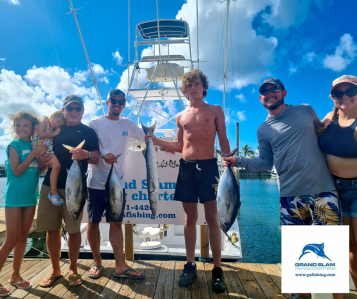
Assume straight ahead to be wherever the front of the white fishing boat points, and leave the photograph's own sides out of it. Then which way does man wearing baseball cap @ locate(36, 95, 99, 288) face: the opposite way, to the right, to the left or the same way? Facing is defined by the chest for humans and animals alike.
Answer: the opposite way

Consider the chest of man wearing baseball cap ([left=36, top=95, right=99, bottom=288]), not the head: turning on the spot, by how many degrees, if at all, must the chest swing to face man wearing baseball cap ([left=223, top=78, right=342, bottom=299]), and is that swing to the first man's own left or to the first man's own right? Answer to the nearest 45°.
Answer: approximately 45° to the first man's own left

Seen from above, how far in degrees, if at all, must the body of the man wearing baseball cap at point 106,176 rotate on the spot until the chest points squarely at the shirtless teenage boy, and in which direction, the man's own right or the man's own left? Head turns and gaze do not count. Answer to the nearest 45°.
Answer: approximately 90° to the man's own left

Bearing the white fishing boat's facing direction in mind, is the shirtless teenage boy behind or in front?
behind

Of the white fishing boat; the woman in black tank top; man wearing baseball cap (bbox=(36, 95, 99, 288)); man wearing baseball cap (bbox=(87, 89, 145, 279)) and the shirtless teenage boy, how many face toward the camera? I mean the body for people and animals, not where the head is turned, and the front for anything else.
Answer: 4

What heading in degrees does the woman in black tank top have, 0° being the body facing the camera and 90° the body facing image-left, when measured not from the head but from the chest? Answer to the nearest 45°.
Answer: approximately 0°

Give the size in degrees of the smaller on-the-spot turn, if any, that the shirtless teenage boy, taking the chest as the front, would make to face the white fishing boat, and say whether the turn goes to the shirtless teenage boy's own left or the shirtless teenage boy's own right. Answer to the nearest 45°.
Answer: approximately 180°

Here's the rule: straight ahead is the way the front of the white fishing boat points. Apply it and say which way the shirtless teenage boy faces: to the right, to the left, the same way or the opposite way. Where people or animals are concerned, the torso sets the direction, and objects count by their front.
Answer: the opposite way

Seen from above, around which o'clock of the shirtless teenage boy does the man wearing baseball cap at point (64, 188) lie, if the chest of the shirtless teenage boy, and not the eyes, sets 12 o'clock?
The man wearing baseball cap is roughly at 3 o'clock from the shirtless teenage boy.

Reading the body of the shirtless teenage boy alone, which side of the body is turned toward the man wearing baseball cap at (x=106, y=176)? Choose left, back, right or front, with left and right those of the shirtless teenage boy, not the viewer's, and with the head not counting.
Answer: right

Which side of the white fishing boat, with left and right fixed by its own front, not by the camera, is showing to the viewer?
back
